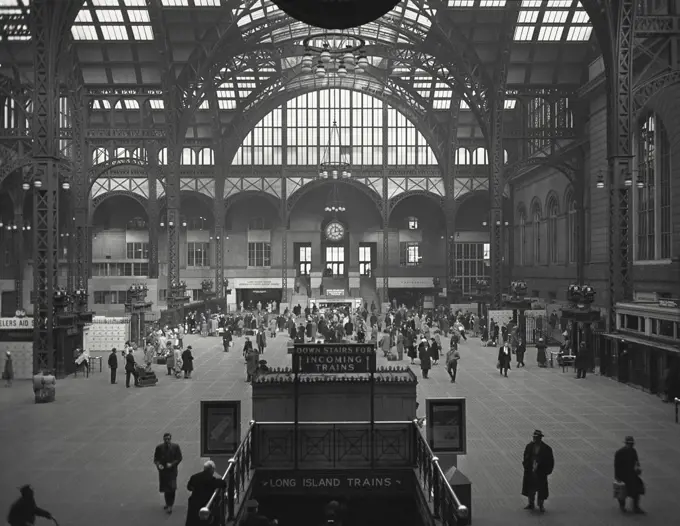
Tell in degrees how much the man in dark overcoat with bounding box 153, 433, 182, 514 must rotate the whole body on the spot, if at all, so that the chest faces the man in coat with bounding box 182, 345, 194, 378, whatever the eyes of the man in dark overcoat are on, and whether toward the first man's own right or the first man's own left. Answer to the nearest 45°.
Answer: approximately 180°

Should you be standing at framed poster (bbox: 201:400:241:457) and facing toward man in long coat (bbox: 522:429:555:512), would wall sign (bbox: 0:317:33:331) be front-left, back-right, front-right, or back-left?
back-left

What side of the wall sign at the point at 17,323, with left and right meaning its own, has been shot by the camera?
front

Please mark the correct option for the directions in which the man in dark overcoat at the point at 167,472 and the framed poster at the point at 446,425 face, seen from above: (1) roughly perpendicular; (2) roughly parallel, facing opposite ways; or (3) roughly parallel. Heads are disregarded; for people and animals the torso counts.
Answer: roughly parallel

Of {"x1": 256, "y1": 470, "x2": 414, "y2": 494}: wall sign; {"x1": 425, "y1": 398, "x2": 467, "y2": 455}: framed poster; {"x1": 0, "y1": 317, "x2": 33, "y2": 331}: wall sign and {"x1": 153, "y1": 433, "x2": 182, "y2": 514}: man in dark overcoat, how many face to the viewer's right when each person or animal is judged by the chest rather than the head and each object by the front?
0

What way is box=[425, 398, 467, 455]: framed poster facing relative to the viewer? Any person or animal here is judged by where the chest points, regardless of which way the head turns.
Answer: toward the camera

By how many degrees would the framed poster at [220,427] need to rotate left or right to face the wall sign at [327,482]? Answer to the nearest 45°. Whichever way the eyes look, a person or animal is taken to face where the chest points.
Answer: approximately 90° to its left

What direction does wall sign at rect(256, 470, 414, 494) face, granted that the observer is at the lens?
facing the viewer

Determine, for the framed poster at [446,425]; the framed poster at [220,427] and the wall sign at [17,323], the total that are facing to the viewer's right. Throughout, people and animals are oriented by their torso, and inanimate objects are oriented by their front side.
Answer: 0

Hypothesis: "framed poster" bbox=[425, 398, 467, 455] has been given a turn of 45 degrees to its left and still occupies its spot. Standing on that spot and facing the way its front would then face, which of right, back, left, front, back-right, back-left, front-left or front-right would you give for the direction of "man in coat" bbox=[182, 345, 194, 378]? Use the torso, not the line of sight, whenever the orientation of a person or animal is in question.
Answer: back

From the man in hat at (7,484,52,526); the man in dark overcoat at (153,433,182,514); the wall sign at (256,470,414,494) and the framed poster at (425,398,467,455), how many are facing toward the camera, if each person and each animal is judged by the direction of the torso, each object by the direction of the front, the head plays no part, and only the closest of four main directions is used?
3

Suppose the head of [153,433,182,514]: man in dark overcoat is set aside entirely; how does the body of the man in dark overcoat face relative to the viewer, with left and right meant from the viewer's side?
facing the viewer

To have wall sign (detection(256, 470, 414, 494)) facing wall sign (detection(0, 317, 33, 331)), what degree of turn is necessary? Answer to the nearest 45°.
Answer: approximately 135° to its right
